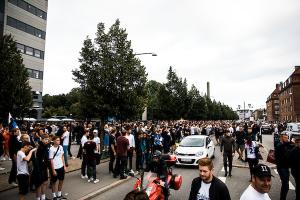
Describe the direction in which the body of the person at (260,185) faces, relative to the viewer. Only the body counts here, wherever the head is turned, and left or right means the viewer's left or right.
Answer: facing the viewer and to the right of the viewer

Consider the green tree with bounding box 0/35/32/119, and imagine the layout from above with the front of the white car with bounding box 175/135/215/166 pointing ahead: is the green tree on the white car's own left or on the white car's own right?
on the white car's own right

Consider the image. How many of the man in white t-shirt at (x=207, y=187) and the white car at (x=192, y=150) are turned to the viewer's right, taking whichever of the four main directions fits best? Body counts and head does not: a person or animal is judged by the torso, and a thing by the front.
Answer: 0

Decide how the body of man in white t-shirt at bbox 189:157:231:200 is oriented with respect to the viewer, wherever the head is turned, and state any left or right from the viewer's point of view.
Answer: facing the viewer and to the left of the viewer

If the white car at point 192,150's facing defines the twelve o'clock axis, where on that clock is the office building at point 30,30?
The office building is roughly at 3 o'clock from the white car.

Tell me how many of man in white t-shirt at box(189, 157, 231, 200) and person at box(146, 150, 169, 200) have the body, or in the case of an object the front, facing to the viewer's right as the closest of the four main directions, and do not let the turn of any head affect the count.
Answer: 0

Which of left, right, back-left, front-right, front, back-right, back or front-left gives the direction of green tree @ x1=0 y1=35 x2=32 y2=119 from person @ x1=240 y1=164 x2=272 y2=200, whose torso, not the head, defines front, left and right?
back

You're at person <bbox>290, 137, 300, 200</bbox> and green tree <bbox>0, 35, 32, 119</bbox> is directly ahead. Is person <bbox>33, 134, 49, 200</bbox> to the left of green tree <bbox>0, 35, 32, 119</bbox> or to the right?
left
